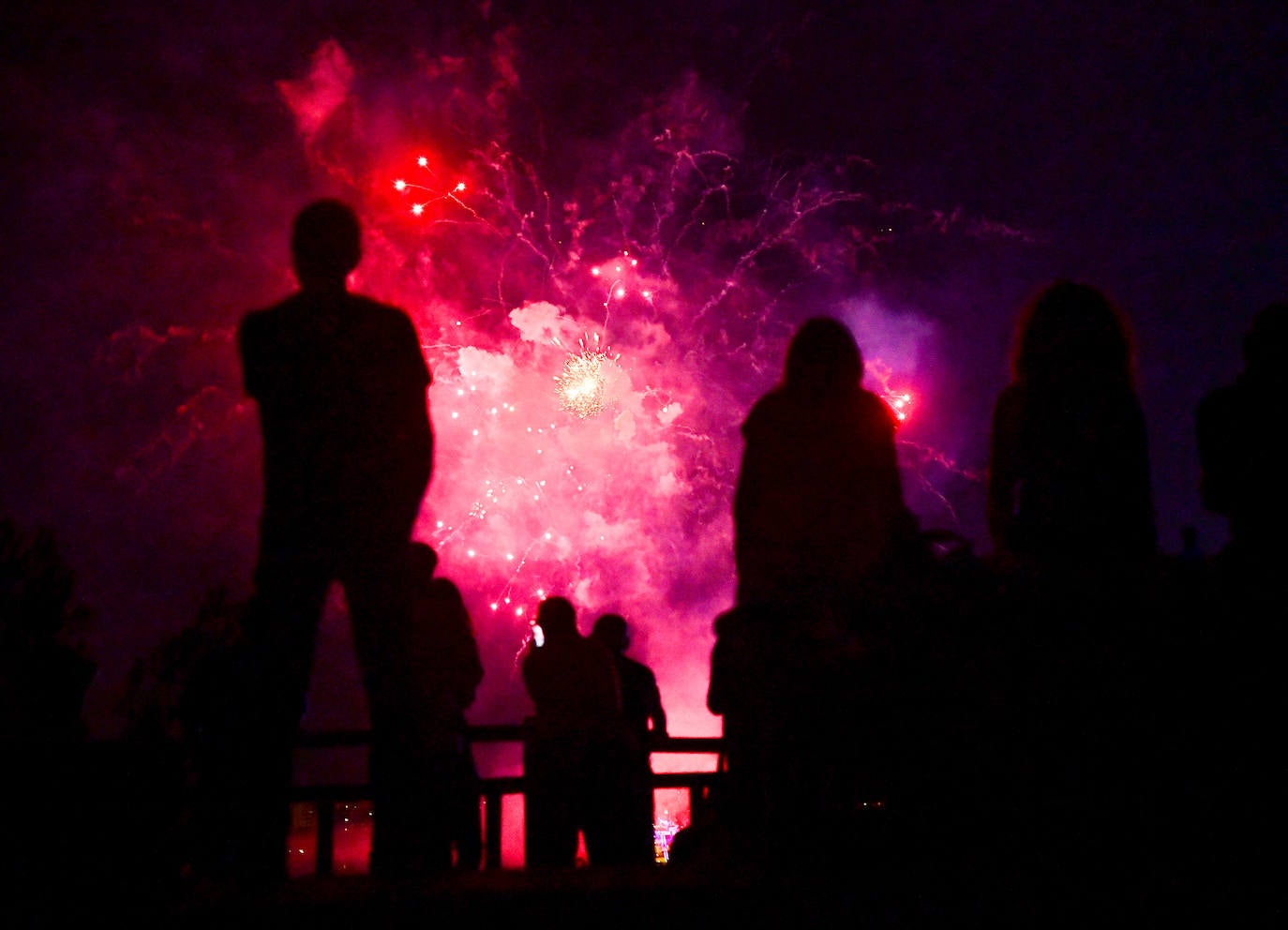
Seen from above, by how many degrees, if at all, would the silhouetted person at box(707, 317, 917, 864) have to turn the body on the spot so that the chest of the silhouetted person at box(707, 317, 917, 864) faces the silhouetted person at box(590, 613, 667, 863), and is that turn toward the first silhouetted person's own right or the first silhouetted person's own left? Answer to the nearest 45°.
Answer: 0° — they already face them

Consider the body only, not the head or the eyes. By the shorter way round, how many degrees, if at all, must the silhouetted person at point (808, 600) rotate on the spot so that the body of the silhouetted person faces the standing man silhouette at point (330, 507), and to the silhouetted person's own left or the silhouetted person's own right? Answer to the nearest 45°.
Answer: approximately 135° to the silhouetted person's own left

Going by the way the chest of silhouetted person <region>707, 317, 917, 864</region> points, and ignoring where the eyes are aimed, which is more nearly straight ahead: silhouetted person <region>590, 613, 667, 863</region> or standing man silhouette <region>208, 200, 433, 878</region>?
the silhouetted person

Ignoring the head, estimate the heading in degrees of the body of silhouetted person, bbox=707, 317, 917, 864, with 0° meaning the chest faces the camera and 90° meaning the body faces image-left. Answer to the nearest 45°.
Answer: approximately 180°

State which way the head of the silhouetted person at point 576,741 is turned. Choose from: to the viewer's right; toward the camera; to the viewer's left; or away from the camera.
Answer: away from the camera

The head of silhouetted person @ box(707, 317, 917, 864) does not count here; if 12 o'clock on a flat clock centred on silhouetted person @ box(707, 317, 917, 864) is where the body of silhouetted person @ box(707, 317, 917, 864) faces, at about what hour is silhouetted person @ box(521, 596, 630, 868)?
silhouetted person @ box(521, 596, 630, 868) is roughly at 11 o'clock from silhouetted person @ box(707, 317, 917, 864).

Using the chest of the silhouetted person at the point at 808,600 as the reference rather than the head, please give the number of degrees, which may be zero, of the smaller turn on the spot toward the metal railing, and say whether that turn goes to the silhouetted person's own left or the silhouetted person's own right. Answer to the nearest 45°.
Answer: approximately 45° to the silhouetted person's own left

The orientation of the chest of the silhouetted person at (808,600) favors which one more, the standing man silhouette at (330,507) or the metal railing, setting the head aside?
the metal railing

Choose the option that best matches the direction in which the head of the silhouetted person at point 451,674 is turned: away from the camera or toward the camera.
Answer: away from the camera

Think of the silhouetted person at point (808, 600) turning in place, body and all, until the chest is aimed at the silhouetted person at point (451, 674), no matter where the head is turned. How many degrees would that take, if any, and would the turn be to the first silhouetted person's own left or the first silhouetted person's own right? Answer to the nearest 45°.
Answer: approximately 45° to the first silhouetted person's own left
